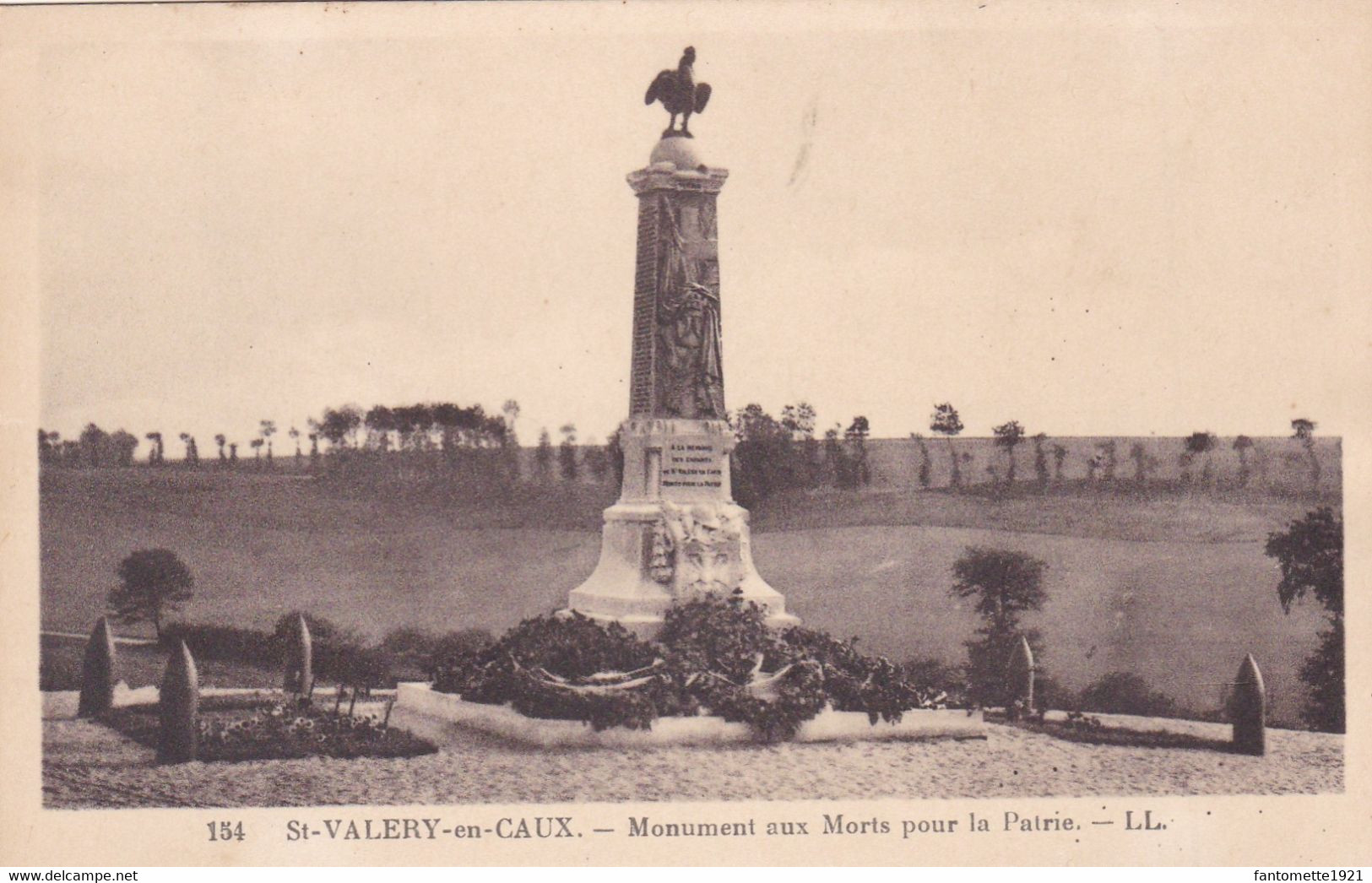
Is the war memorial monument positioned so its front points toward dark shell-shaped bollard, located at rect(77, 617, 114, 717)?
no

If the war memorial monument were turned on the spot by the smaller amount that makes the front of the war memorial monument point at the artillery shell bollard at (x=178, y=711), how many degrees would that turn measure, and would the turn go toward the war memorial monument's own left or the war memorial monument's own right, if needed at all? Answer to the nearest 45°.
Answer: approximately 90° to the war memorial monument's own right

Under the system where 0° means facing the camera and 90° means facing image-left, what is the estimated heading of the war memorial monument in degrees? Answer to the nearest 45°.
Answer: approximately 315°

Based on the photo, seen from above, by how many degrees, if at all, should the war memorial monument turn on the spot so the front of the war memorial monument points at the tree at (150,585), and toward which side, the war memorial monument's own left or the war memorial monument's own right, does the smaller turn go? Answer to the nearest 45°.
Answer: approximately 135° to the war memorial monument's own right

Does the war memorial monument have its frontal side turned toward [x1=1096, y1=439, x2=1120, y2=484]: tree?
no

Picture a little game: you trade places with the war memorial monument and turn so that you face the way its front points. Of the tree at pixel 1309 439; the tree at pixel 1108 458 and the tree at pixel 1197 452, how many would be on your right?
0

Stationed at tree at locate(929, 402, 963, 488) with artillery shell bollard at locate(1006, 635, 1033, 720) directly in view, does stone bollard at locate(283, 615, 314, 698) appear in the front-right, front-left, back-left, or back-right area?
front-right

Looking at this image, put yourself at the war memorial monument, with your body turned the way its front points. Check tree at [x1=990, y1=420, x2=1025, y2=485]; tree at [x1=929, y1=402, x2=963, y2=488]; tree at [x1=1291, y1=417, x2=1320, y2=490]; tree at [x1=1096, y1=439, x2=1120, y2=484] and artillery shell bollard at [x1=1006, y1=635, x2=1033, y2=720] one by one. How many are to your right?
0

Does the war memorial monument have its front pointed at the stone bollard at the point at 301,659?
no

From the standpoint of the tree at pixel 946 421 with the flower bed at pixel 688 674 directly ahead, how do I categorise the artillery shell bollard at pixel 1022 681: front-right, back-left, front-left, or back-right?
front-left

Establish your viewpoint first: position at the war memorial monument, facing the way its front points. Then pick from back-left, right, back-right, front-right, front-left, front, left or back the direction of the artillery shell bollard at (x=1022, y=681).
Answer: front-left
